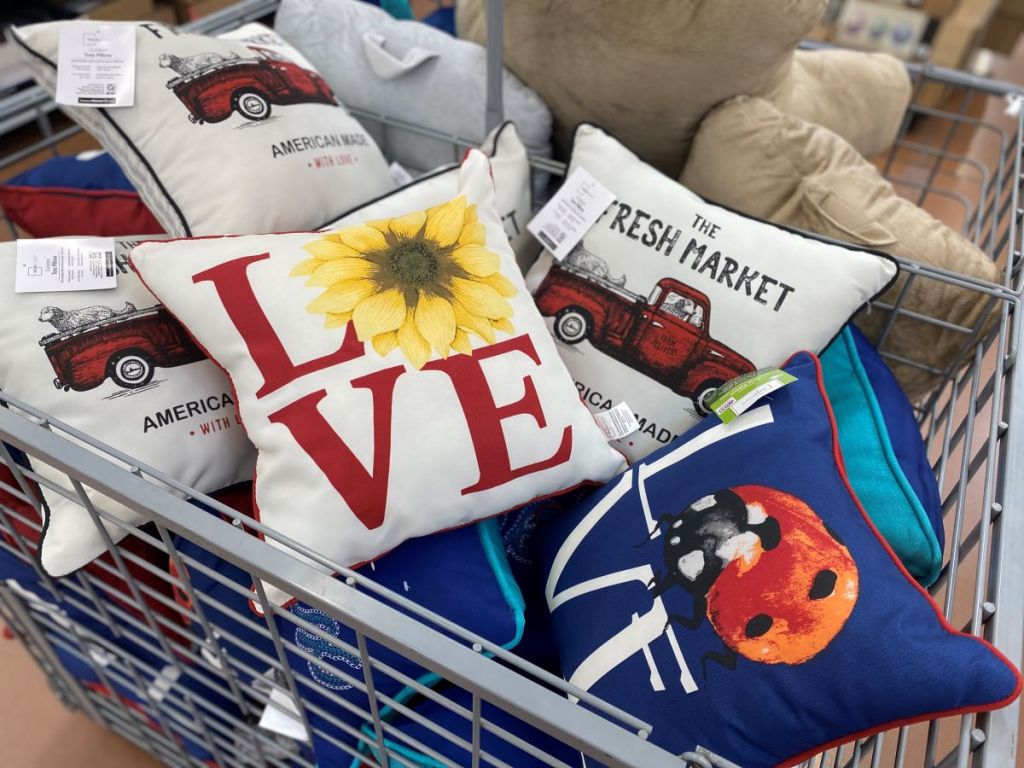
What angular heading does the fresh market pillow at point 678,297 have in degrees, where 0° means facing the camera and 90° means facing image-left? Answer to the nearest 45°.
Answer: approximately 0°

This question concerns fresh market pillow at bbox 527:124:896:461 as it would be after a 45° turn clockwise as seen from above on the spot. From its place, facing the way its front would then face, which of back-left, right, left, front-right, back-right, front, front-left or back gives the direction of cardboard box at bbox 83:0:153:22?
right

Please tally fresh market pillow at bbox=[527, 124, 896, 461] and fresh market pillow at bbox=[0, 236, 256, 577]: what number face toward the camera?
2

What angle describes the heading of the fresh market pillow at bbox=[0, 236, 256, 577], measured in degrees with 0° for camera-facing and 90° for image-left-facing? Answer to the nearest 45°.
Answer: approximately 0°

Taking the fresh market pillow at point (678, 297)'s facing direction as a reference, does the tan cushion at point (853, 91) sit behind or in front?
behind
